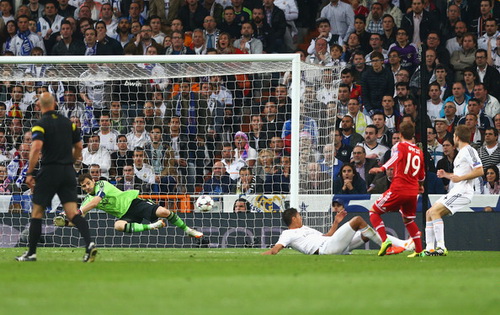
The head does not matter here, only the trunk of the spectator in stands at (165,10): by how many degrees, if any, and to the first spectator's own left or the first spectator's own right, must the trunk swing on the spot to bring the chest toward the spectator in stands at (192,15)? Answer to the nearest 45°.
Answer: approximately 45° to the first spectator's own left

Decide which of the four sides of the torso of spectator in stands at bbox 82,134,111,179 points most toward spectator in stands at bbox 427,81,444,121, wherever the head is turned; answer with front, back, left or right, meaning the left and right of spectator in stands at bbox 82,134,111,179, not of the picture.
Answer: left

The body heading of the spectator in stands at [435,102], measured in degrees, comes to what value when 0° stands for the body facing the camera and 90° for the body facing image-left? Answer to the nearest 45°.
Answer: approximately 0°

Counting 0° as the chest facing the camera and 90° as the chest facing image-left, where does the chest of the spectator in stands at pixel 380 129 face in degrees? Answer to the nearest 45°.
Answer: approximately 45°

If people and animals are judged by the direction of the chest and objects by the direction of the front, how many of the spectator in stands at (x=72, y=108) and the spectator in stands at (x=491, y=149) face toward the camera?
2

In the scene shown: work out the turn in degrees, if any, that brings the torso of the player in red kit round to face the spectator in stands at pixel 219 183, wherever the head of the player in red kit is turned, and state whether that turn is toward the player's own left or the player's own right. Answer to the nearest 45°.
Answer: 0° — they already face them

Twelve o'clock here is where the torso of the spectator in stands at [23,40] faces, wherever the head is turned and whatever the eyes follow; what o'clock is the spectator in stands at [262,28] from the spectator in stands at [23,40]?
the spectator in stands at [262,28] is roughly at 10 o'clock from the spectator in stands at [23,40].

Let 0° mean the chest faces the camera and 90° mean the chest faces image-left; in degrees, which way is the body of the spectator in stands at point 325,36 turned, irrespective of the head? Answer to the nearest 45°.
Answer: approximately 0°

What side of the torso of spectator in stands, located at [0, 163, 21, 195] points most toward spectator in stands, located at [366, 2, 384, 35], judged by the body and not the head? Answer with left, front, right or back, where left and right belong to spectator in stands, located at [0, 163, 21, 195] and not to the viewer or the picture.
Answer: left
